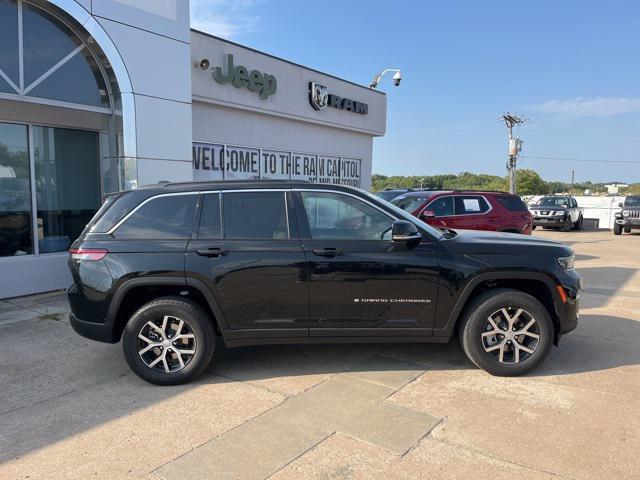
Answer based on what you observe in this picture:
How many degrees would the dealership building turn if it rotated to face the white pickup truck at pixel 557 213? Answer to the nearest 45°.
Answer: approximately 90° to its left

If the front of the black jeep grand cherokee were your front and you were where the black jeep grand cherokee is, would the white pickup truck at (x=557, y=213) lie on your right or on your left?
on your left

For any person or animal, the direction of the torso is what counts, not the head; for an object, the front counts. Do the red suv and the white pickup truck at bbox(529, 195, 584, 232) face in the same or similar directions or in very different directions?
same or similar directions

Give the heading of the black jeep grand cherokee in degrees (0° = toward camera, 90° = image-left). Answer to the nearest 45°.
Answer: approximately 270°

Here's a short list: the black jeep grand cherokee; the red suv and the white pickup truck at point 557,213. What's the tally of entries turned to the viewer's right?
1

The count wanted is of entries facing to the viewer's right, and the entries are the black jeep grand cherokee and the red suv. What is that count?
1

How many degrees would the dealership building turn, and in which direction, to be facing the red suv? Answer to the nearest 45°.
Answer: approximately 45° to its left

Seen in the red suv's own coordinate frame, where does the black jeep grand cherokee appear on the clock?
The black jeep grand cherokee is roughly at 11 o'clock from the red suv.

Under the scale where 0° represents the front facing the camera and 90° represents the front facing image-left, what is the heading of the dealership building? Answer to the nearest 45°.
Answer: approximately 315°

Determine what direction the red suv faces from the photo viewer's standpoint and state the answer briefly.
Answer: facing the viewer and to the left of the viewer

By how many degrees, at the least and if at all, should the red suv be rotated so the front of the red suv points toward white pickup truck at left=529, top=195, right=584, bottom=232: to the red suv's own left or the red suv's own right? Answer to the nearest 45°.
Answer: approximately 135° to the red suv's own right

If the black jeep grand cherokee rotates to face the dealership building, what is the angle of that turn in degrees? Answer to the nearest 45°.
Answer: approximately 135° to its left

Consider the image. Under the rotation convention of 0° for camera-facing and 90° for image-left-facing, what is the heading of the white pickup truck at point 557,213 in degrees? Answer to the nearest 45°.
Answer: approximately 45°

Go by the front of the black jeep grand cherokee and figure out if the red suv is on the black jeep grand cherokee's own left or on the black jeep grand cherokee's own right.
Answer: on the black jeep grand cherokee's own left

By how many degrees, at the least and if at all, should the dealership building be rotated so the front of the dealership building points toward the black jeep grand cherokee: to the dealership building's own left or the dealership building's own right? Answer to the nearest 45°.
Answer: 0° — it already faces it

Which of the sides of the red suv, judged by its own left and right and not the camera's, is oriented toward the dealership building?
front

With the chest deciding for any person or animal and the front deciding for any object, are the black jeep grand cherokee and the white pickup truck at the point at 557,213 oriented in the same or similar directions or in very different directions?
very different directions
